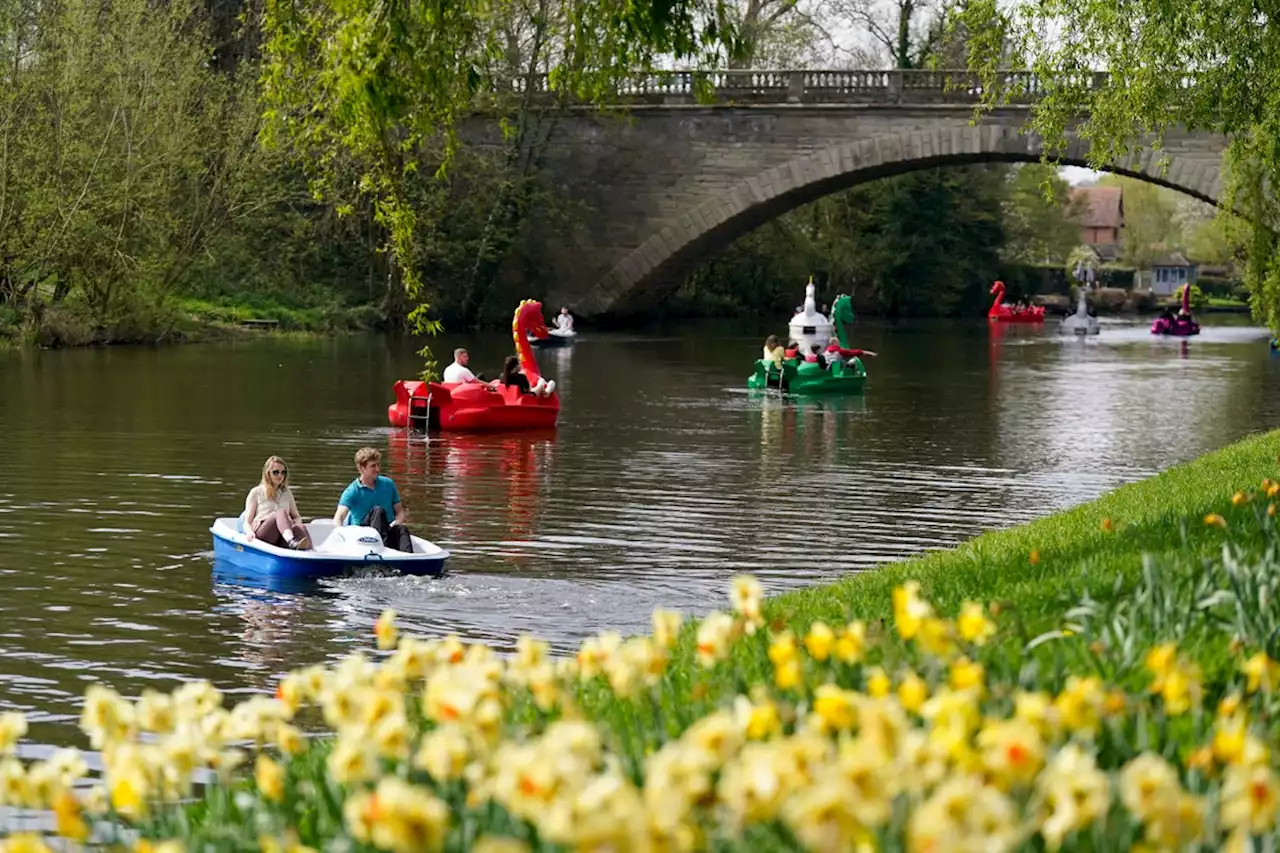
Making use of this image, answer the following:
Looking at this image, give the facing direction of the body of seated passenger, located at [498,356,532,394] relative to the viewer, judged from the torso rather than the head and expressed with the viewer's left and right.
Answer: facing to the right of the viewer

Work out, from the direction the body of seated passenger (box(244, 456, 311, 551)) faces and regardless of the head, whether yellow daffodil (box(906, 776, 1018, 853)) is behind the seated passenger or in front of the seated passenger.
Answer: in front

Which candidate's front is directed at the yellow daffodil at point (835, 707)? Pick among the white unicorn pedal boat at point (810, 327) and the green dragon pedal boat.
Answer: the white unicorn pedal boat

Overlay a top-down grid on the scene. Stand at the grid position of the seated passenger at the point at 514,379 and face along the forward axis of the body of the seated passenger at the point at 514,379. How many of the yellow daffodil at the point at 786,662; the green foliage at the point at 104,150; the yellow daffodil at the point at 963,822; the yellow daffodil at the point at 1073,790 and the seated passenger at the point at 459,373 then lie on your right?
3

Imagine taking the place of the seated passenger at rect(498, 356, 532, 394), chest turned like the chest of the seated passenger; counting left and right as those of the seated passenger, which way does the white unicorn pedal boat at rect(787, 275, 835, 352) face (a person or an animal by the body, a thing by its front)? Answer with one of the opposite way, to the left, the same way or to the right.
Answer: to the right

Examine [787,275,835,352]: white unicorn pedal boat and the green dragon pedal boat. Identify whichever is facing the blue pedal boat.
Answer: the white unicorn pedal boat

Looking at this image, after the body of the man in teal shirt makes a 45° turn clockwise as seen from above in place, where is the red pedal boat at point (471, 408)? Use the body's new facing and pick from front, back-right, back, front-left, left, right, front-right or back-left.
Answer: back

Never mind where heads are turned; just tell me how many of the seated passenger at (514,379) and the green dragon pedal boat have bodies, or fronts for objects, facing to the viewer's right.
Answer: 2

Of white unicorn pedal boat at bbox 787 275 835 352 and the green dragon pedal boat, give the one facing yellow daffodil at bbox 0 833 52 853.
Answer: the white unicorn pedal boat

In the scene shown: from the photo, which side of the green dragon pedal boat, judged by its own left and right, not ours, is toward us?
right

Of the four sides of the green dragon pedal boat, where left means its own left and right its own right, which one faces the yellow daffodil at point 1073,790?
right
